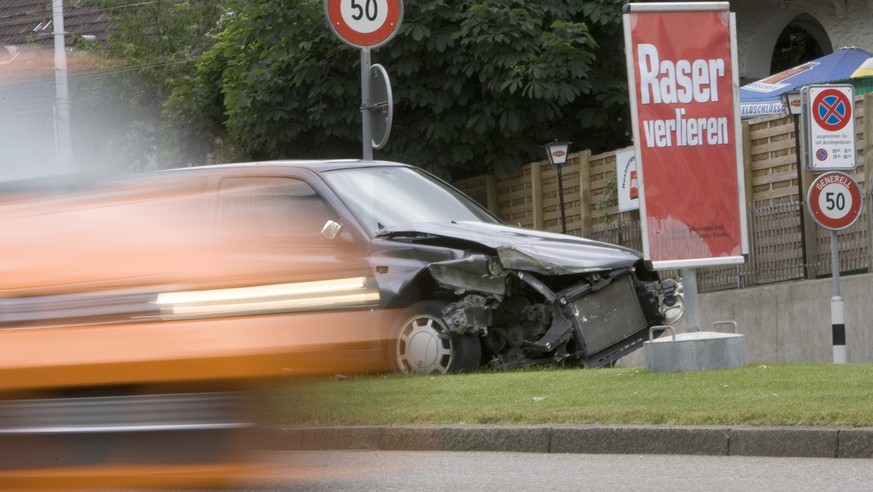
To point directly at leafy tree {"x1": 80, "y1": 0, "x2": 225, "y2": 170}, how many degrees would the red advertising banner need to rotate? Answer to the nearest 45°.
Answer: approximately 135° to its right

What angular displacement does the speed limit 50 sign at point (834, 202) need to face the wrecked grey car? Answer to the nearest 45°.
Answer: approximately 45° to its right

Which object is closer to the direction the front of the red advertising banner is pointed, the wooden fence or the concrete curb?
the concrete curb

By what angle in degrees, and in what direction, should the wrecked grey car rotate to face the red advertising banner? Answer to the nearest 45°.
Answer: approximately 45° to its left

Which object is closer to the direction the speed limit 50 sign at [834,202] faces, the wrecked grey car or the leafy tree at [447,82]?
the wrecked grey car

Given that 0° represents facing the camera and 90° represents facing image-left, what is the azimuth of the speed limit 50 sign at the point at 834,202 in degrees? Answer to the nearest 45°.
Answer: approximately 0°

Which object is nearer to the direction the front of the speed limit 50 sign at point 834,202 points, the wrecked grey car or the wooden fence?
the wrecked grey car
